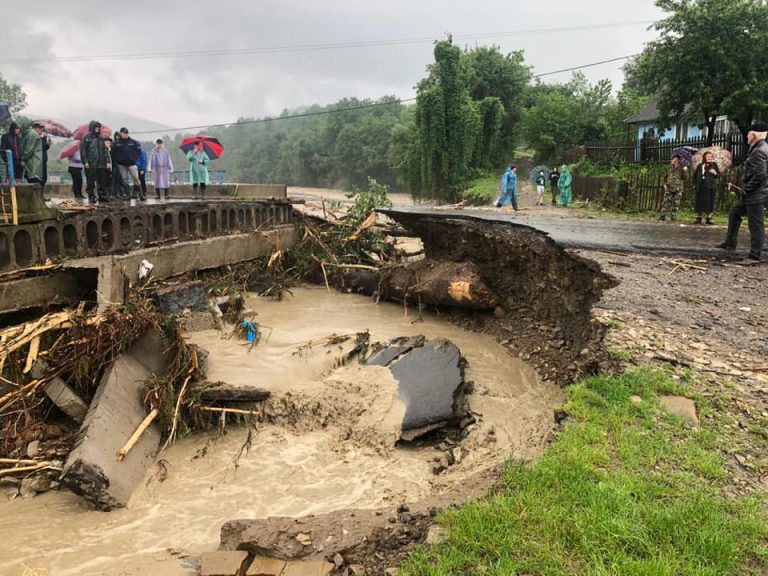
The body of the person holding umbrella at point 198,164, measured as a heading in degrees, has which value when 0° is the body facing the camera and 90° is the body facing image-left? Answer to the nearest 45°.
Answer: approximately 0°

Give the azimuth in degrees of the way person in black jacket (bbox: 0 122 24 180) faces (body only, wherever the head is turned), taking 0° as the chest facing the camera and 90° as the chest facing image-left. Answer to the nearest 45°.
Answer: approximately 315°

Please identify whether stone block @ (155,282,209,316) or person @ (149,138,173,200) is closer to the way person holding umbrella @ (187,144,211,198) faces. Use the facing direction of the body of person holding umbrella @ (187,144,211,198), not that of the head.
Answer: the stone block

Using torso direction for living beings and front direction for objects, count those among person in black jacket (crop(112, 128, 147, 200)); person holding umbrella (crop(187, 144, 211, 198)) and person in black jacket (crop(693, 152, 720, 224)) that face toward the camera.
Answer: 3

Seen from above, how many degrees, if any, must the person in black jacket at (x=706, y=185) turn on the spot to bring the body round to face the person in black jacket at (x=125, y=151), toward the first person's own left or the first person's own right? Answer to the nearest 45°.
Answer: approximately 45° to the first person's own right

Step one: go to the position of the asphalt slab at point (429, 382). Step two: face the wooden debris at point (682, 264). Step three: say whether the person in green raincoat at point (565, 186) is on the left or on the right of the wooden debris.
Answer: left

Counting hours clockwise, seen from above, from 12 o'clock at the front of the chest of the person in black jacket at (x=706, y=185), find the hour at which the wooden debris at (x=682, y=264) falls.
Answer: The wooden debris is roughly at 12 o'clock from the person in black jacket.

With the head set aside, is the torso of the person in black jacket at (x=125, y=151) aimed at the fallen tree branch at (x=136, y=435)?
yes

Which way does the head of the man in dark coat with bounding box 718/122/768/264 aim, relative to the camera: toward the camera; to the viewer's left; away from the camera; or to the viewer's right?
to the viewer's left

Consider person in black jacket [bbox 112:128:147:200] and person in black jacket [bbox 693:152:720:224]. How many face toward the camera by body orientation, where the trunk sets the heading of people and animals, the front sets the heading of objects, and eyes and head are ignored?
2

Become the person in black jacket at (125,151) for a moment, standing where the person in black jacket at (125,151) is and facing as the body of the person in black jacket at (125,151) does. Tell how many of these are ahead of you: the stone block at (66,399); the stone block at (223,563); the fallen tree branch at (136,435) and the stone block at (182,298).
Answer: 4

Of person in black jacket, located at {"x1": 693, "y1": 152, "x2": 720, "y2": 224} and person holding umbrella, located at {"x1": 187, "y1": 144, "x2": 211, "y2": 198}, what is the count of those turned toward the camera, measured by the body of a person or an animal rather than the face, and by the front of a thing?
2

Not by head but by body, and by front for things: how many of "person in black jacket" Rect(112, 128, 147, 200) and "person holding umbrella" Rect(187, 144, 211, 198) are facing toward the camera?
2

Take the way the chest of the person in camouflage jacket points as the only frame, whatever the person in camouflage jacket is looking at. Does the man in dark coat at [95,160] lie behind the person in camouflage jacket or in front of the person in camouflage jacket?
in front
